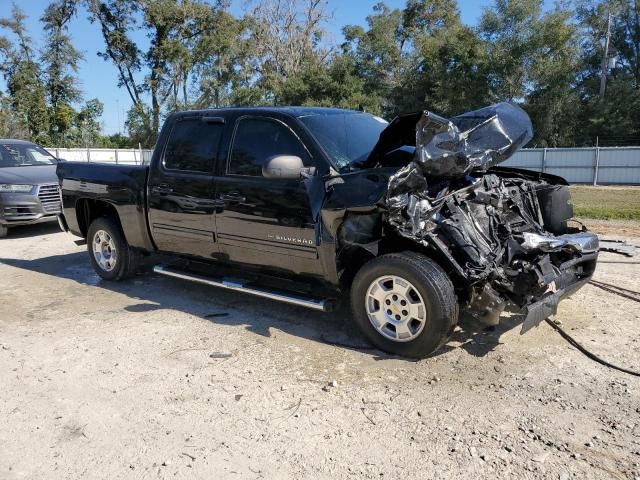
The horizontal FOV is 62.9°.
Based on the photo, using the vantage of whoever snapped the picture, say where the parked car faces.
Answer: facing the viewer and to the right of the viewer

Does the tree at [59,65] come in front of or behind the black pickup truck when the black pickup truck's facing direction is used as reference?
behind

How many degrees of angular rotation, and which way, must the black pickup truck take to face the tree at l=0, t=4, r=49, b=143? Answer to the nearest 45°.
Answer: approximately 180°

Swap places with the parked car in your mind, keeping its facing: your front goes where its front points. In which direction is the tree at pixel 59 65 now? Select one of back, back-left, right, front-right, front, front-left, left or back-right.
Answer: back-left

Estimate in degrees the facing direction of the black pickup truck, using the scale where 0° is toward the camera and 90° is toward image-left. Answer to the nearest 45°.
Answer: approximately 315°

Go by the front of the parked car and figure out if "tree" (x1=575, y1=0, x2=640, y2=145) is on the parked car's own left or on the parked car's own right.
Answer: on the parked car's own left

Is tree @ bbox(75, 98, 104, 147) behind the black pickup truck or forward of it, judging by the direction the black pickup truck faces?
behind

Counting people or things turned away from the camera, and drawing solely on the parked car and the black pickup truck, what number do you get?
0
